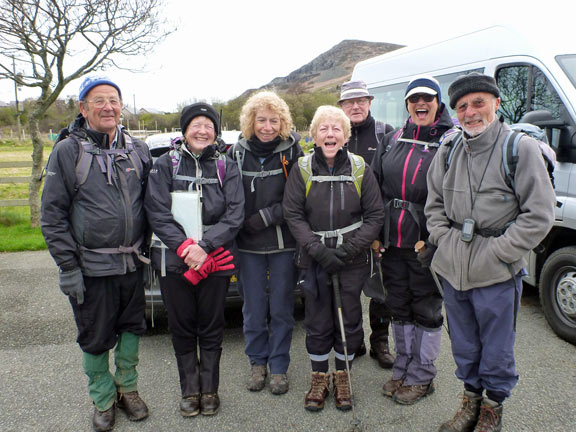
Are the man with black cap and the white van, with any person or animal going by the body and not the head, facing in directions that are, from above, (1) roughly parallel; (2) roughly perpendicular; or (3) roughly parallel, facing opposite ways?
roughly perpendicular

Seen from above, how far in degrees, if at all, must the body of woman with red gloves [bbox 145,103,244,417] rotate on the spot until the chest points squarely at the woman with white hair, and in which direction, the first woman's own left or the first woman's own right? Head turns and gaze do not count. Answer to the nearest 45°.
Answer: approximately 90° to the first woman's own left

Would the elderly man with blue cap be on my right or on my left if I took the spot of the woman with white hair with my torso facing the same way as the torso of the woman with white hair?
on my right

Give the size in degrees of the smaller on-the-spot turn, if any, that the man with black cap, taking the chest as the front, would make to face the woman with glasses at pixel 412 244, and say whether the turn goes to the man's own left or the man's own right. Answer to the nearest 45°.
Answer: approximately 90° to the man's own right

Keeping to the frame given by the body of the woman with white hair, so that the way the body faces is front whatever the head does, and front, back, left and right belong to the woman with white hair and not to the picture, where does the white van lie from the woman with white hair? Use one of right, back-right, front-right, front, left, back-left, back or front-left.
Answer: back-left
